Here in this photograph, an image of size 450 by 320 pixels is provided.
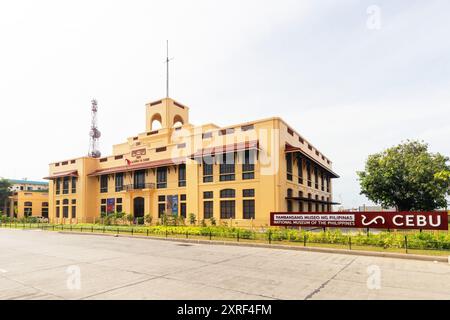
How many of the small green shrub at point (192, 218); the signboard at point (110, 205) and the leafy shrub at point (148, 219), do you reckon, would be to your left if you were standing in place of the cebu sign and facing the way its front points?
0

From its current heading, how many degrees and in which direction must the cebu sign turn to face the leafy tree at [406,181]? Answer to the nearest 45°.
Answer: approximately 180°

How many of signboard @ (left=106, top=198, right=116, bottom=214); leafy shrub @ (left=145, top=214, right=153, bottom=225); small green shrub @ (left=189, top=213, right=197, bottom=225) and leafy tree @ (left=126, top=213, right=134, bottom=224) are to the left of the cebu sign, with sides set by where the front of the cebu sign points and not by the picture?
0

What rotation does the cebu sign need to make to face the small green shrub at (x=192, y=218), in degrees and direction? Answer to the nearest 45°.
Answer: approximately 135° to its right

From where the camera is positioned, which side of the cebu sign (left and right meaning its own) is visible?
front

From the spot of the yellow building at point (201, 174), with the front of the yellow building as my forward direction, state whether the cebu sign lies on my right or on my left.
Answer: on my left

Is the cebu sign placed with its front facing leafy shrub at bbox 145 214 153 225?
no

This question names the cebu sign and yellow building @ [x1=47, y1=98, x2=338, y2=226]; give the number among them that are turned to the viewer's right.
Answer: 0

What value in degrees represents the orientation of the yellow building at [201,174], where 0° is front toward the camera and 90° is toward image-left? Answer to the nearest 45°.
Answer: approximately 45°
